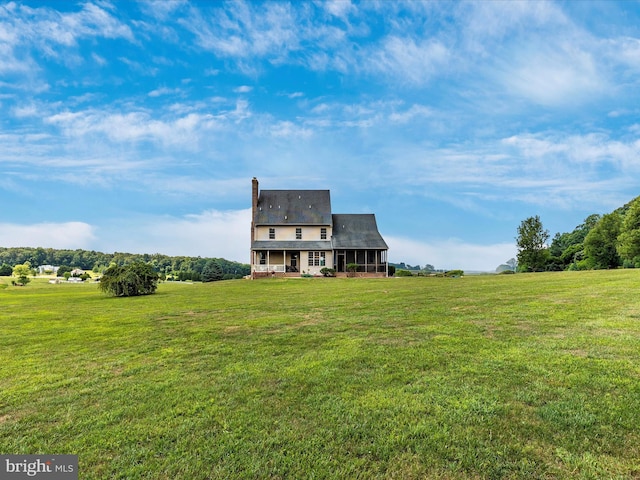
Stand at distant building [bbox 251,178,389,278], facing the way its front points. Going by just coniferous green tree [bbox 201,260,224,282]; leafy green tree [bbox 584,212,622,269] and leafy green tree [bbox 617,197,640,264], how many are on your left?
2

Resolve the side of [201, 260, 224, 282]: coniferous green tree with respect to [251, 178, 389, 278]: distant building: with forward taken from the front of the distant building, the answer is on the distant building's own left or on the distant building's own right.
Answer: on the distant building's own right

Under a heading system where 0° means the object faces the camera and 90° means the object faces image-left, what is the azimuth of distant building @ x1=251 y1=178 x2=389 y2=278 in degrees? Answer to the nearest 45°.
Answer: approximately 0°

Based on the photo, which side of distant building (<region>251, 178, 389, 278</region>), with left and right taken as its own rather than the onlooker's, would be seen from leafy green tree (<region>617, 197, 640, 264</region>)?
left

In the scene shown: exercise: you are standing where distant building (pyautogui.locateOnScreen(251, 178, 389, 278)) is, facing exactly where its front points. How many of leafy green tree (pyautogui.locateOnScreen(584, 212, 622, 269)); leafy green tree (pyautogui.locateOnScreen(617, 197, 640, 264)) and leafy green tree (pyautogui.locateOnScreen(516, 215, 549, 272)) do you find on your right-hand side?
0

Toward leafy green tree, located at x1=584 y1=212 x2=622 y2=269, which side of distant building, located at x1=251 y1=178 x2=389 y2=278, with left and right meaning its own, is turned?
left

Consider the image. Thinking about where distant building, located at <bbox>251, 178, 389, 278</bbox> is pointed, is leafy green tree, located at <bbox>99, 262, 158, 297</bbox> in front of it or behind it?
in front

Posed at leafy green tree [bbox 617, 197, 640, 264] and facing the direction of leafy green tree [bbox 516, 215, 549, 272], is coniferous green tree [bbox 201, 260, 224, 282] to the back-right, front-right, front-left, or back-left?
front-left
